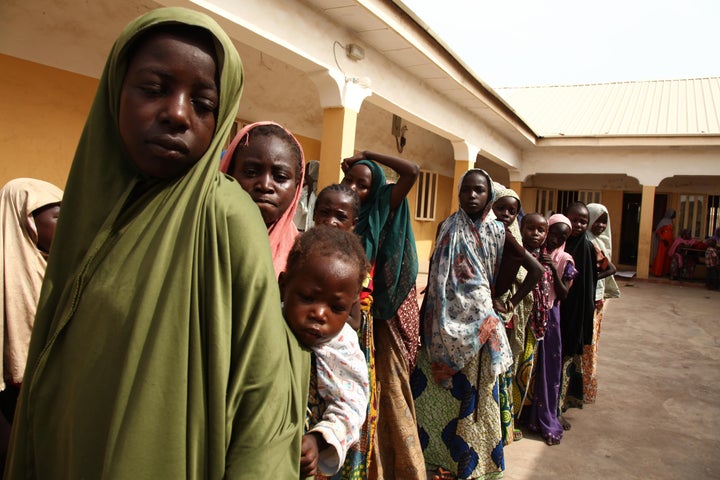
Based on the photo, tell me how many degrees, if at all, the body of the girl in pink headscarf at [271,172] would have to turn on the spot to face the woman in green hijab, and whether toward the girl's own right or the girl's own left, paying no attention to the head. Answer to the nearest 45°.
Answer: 0° — they already face them

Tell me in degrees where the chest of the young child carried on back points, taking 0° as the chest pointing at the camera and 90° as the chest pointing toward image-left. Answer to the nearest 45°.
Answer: approximately 45°

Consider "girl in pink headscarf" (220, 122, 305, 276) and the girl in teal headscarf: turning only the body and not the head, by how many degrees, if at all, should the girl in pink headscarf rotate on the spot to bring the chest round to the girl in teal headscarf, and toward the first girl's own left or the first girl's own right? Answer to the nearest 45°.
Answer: approximately 135° to the first girl's own left

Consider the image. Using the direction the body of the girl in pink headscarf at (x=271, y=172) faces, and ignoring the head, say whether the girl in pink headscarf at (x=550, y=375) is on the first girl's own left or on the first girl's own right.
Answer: on the first girl's own left

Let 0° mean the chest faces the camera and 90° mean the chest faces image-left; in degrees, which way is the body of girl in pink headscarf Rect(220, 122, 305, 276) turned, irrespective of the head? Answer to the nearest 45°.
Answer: approximately 0°

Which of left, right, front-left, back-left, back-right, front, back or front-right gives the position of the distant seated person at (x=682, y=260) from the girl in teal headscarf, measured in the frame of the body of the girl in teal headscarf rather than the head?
back

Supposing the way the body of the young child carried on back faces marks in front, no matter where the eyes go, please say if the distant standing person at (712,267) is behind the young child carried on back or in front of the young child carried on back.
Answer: behind

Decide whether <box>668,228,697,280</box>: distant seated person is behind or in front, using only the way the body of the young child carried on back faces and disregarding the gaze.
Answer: behind

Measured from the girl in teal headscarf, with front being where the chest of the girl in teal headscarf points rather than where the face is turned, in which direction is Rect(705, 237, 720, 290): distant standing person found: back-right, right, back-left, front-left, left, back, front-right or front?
back

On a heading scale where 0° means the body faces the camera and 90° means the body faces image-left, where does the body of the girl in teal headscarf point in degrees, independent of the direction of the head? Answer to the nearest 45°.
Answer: approximately 45°
